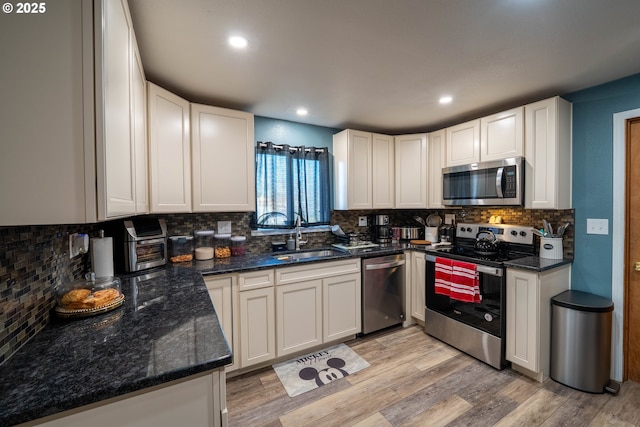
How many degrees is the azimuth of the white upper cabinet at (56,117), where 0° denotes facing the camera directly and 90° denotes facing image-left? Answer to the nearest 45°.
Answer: approximately 270°

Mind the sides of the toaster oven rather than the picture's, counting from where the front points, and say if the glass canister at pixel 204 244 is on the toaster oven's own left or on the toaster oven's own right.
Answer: on the toaster oven's own left

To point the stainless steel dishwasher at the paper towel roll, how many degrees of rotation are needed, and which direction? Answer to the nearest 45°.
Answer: approximately 90° to its right

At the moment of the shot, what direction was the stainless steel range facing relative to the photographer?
facing the viewer and to the left of the viewer

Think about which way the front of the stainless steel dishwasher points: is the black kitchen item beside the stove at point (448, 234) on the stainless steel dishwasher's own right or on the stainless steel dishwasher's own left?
on the stainless steel dishwasher's own left

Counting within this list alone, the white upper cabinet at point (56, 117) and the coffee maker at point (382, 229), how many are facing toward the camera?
1

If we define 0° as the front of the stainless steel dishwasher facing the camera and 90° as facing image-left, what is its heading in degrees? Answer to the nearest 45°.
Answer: approximately 315°

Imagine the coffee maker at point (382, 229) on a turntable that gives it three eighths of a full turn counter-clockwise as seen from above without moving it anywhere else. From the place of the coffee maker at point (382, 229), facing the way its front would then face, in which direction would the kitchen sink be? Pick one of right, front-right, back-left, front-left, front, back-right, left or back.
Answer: back

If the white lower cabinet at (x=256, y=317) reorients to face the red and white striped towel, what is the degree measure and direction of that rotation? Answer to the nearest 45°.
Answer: approximately 45° to its left

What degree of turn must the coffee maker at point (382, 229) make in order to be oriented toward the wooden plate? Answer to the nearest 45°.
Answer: approximately 45° to its right

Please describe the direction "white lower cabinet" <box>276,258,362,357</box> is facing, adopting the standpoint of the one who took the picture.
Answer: facing the viewer and to the right of the viewer
